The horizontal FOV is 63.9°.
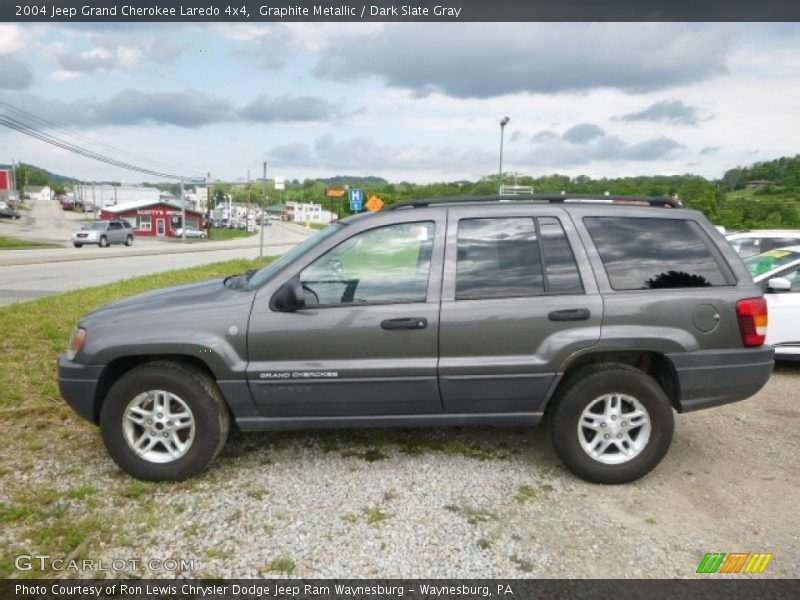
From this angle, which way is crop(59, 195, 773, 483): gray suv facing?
to the viewer's left

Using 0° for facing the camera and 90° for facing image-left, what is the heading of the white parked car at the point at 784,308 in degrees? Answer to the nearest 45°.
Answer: approximately 45°

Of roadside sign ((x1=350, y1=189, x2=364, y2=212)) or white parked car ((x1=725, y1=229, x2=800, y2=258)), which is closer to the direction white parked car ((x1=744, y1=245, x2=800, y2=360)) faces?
the roadside sign

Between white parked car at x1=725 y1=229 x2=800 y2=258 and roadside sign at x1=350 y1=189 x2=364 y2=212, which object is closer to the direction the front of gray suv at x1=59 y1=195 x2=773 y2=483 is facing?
the roadside sign

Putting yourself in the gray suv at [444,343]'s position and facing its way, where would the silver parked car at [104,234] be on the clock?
The silver parked car is roughly at 2 o'clock from the gray suv.

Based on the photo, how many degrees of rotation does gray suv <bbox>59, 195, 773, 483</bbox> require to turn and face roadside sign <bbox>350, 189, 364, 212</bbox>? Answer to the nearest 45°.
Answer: approximately 90° to its right

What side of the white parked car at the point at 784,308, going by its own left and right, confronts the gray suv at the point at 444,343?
front

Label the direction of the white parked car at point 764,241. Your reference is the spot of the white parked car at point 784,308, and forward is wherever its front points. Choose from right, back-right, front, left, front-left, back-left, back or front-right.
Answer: back-right

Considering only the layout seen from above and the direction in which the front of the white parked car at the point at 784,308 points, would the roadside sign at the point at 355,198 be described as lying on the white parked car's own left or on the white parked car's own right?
on the white parked car's own right

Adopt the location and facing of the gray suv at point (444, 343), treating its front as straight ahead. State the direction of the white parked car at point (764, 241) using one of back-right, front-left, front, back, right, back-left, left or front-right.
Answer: back-right

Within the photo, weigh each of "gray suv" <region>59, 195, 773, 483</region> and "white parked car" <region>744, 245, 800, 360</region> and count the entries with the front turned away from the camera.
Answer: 0
